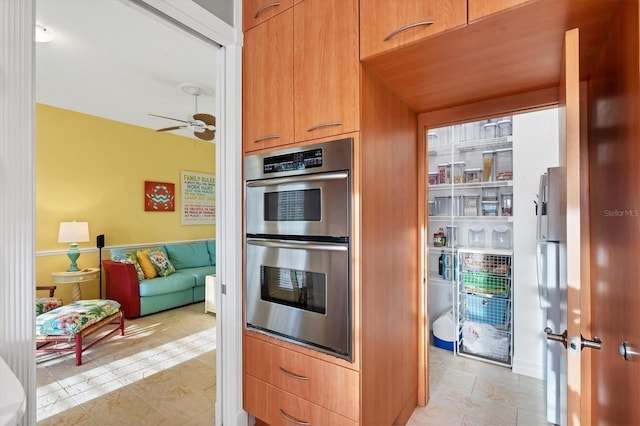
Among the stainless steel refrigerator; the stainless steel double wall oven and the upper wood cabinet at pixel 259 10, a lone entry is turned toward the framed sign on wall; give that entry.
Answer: the stainless steel refrigerator

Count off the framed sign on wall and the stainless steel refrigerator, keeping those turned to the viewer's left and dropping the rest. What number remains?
1

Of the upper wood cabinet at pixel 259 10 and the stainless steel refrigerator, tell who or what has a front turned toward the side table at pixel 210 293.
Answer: the stainless steel refrigerator

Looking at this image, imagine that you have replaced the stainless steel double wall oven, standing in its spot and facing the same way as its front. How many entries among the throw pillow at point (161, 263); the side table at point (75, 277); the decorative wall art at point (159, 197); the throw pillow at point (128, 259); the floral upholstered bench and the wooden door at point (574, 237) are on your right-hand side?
5

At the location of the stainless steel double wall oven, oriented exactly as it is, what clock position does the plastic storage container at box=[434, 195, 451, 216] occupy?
The plastic storage container is roughly at 6 o'clock from the stainless steel double wall oven.

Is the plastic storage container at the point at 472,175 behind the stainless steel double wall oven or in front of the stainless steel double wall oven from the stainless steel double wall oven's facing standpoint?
behind

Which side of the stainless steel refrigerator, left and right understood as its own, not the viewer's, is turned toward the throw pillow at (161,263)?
front

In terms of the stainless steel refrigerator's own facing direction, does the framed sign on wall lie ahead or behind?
ahead

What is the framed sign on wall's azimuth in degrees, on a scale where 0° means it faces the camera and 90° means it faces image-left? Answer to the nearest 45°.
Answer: approximately 315°

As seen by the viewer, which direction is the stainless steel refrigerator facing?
to the viewer's left

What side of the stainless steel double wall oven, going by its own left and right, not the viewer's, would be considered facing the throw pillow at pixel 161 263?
right

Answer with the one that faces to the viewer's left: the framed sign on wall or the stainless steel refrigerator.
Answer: the stainless steel refrigerator

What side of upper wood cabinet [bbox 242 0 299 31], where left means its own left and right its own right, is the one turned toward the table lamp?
right

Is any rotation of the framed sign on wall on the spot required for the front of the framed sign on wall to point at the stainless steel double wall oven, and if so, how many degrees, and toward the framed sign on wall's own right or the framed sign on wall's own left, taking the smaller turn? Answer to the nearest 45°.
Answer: approximately 45° to the framed sign on wall's own right

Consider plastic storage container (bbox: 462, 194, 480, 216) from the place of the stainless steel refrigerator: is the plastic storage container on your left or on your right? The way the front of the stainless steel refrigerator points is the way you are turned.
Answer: on your right
